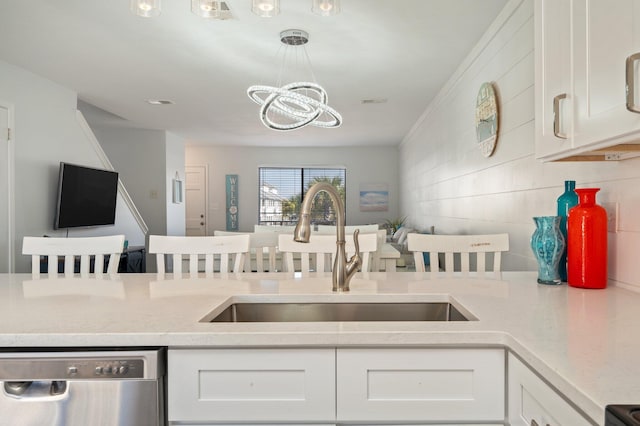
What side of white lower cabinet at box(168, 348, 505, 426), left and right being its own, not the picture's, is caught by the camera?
front

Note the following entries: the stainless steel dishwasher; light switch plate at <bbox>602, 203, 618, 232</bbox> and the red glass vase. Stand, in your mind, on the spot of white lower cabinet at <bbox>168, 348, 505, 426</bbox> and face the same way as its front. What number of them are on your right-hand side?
1

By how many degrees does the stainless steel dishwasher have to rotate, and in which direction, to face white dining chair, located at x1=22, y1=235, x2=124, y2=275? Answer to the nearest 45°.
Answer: approximately 180°

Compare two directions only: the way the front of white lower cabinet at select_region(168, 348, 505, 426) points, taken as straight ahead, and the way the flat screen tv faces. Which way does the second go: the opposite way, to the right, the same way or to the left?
to the left

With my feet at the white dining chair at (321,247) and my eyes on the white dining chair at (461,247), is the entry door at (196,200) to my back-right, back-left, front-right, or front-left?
back-left

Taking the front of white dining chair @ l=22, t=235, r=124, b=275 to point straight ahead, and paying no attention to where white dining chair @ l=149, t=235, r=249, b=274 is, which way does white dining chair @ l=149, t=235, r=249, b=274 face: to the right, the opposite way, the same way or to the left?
the same way

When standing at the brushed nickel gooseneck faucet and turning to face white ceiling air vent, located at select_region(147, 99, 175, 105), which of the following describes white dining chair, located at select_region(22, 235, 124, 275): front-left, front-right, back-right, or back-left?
front-left

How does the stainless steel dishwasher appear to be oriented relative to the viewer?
toward the camera

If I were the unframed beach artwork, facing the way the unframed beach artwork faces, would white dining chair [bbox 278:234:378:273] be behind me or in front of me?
in front

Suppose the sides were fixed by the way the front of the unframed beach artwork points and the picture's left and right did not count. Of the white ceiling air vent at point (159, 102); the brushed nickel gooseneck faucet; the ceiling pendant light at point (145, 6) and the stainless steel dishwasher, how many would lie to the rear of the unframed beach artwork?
0

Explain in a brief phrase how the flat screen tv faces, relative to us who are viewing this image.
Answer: facing the viewer and to the right of the viewer

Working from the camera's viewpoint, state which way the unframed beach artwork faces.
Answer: facing the viewer

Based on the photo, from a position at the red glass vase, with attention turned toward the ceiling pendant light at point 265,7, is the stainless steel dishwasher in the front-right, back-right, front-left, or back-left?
front-left

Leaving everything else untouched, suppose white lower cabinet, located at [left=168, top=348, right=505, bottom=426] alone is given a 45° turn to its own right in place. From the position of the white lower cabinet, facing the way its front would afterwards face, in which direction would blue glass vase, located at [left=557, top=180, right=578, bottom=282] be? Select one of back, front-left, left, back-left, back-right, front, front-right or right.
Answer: back
